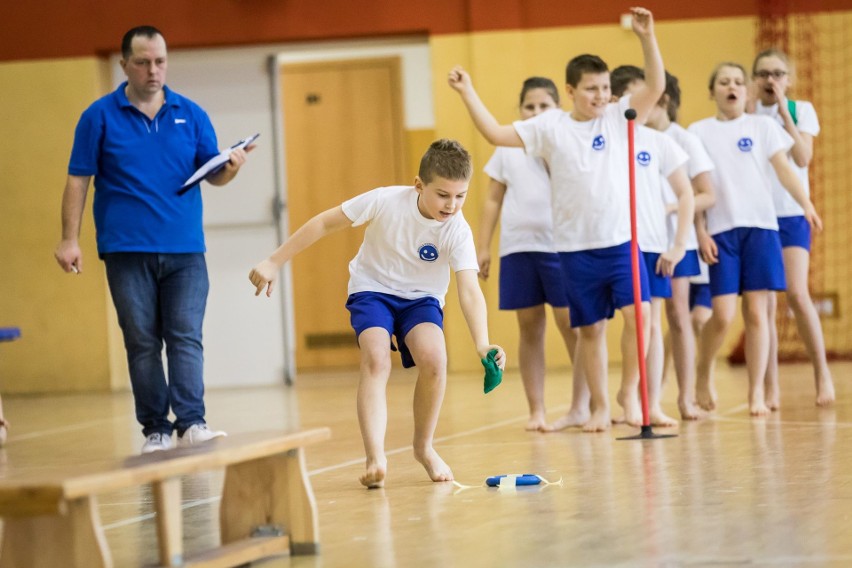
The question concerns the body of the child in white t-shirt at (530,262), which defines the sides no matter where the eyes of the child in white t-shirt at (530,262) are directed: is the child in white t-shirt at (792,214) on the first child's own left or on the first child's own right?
on the first child's own left

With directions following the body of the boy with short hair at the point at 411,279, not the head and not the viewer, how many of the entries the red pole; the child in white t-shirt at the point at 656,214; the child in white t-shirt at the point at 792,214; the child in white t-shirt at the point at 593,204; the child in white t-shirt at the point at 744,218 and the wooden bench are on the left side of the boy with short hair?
5

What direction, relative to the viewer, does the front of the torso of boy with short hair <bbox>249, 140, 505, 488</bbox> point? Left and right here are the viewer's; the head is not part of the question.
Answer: facing the viewer and to the right of the viewer

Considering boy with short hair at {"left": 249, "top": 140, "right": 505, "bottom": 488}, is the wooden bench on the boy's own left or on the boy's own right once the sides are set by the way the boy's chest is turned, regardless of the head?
on the boy's own right

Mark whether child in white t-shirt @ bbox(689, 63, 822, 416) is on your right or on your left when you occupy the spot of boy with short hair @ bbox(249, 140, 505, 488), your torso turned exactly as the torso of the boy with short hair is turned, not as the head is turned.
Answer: on your left

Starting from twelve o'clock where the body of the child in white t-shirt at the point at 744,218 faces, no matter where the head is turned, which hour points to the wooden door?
The wooden door is roughly at 5 o'clock from the child in white t-shirt.

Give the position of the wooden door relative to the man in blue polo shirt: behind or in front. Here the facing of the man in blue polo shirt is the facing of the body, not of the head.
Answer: behind

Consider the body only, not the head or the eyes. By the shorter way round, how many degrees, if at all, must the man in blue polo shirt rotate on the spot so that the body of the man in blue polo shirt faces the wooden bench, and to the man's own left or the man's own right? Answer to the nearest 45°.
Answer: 0° — they already face it

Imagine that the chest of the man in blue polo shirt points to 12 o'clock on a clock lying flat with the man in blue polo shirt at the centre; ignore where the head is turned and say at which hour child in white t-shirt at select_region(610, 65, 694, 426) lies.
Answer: The child in white t-shirt is roughly at 9 o'clock from the man in blue polo shirt.

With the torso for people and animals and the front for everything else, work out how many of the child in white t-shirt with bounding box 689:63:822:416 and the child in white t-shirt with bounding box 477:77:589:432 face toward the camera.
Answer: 2

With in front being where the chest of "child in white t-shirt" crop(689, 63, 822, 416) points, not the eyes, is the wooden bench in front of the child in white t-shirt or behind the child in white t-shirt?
in front

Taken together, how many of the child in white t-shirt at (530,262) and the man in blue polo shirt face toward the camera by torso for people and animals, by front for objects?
2
